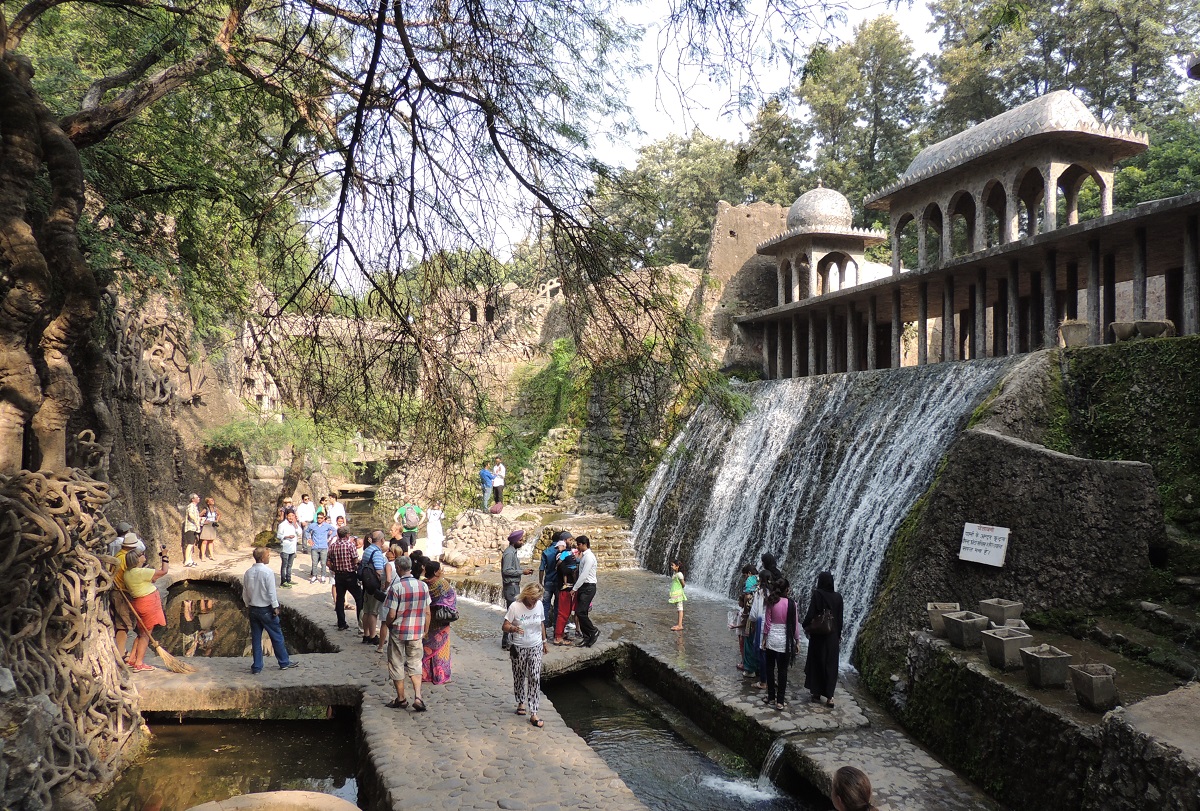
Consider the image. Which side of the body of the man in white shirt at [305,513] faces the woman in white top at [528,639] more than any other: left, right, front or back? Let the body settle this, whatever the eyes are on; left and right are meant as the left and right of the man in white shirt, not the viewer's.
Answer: front

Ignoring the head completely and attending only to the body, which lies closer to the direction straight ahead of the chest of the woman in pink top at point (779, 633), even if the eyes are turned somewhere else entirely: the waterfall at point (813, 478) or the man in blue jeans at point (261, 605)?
the waterfall

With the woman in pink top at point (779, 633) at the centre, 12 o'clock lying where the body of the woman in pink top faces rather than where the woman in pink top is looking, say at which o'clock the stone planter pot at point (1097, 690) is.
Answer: The stone planter pot is roughly at 4 o'clock from the woman in pink top.

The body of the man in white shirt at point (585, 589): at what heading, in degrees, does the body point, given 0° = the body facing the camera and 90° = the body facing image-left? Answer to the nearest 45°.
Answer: approximately 90°

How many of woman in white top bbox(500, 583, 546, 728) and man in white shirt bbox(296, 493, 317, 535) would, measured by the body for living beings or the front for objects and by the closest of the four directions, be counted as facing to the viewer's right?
0

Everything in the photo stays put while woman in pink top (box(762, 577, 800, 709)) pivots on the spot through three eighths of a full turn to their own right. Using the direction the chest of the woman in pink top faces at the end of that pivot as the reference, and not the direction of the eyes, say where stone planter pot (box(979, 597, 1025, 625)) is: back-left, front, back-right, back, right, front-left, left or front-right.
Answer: front-left

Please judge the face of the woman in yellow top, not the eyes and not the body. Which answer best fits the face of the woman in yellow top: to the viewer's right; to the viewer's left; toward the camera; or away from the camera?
to the viewer's right

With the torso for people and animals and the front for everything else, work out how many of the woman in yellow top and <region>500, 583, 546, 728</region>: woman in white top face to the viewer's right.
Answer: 1

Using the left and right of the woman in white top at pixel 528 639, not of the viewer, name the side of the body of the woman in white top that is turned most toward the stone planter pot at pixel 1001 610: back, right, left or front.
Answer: left

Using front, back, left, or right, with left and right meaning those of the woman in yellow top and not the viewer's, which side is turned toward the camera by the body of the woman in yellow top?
right

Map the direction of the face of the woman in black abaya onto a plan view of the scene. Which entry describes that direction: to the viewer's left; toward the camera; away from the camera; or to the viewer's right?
away from the camera

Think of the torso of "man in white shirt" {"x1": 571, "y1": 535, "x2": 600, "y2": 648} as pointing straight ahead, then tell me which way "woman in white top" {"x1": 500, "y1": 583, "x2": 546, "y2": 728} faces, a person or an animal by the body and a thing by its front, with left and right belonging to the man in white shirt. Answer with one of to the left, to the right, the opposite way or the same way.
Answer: to the left

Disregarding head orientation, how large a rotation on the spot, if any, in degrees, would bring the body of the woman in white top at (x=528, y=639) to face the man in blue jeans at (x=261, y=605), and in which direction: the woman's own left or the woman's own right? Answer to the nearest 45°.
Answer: approximately 135° to the woman's own right

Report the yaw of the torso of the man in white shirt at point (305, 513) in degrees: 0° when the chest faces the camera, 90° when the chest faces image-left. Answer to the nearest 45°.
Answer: approximately 0°

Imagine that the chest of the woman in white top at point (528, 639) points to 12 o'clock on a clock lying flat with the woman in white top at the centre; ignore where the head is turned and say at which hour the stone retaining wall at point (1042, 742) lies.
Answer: The stone retaining wall is roughly at 10 o'clock from the woman in white top.

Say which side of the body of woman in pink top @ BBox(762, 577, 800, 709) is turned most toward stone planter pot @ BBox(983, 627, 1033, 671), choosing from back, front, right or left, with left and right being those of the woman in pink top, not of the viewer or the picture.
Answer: right

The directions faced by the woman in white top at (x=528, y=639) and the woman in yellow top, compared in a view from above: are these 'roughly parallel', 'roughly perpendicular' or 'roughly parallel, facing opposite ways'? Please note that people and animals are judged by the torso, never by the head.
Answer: roughly perpendicular

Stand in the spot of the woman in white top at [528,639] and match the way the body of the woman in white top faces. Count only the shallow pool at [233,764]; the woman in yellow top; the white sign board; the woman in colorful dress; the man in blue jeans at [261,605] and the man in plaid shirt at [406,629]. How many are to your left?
1

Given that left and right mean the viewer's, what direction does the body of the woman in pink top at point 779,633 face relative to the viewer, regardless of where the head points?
facing away from the viewer

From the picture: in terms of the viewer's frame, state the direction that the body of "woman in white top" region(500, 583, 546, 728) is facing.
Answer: toward the camera

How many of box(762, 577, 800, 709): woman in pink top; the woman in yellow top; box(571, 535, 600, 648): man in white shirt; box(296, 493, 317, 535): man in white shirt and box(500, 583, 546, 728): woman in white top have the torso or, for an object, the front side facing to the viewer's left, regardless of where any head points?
1

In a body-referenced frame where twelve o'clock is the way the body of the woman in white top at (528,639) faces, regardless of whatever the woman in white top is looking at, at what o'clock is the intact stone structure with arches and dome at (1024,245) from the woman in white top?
The intact stone structure with arches and dome is roughly at 8 o'clock from the woman in white top.

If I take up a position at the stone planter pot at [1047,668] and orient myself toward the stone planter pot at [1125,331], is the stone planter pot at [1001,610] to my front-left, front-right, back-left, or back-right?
front-left
